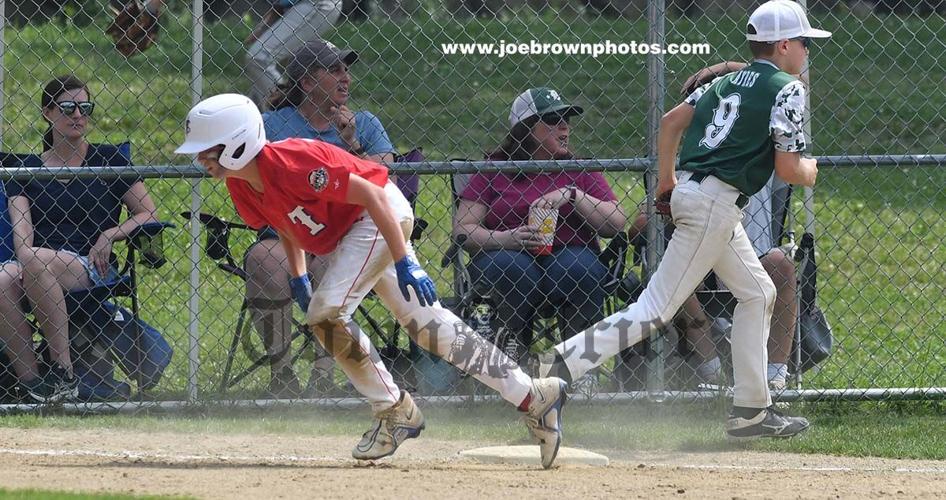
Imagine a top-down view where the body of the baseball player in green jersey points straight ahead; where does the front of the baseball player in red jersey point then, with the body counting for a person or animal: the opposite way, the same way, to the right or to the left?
the opposite way

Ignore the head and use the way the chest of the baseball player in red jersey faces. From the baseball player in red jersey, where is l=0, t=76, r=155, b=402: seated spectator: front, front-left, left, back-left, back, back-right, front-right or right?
right

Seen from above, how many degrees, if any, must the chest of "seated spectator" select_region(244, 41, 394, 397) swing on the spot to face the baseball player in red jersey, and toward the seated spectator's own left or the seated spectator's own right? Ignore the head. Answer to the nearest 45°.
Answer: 0° — they already face them

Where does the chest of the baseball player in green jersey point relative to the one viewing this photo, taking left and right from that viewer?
facing away from the viewer and to the right of the viewer

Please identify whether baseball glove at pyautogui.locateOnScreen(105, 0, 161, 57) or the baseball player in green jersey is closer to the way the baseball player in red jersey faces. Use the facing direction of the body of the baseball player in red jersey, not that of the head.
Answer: the baseball glove

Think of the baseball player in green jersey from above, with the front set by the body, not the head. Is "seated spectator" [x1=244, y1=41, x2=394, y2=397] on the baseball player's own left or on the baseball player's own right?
on the baseball player's own left

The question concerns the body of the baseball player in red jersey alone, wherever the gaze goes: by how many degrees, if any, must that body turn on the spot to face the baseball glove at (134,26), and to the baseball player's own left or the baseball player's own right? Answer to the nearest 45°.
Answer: approximately 90° to the baseball player's own right

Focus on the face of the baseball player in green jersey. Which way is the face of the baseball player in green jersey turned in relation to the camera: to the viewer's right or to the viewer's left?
to the viewer's right

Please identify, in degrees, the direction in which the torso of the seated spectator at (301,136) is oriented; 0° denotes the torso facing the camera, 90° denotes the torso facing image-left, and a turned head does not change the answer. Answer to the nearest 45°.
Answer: approximately 0°

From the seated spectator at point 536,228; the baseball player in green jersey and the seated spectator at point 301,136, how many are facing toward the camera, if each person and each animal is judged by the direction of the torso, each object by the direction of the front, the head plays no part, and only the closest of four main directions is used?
2

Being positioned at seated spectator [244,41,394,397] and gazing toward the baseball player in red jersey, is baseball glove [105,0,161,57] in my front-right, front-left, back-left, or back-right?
back-right
